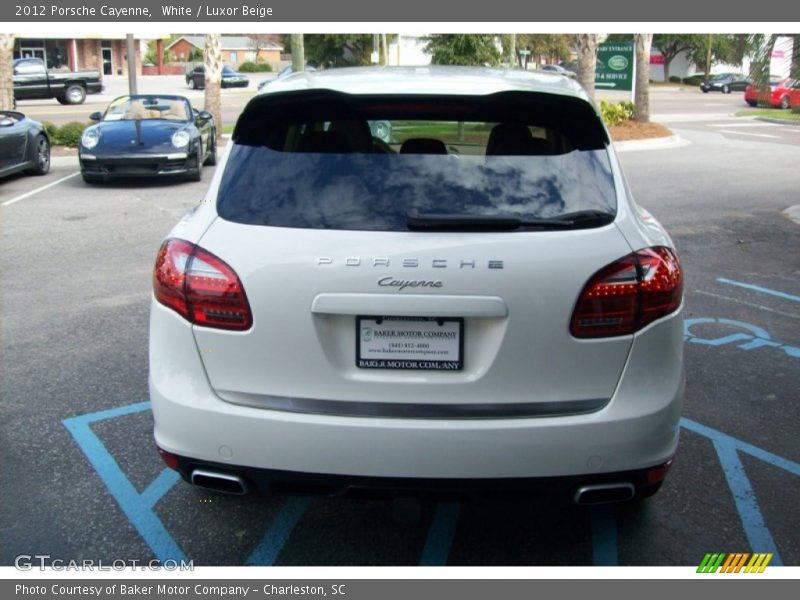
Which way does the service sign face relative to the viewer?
toward the camera

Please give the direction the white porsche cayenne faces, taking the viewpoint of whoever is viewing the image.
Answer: facing away from the viewer

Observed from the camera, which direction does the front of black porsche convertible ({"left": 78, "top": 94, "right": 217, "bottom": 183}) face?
facing the viewer

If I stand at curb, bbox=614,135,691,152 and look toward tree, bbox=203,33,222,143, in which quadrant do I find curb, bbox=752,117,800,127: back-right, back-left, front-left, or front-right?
back-right

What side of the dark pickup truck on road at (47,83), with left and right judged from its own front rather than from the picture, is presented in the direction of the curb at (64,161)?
left

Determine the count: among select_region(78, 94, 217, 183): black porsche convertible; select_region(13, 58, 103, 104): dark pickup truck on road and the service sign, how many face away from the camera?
0

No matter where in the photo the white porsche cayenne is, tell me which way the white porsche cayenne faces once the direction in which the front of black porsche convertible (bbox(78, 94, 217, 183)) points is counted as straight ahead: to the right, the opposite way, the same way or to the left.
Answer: the opposite way

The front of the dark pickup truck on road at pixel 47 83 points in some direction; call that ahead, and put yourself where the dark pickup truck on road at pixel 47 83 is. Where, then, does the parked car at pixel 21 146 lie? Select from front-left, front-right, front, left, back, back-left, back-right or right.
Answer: left

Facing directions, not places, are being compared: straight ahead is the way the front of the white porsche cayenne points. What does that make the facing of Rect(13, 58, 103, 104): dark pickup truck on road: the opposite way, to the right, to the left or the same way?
to the left

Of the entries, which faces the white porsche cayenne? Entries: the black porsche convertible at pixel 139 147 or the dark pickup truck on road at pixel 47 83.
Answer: the black porsche convertible

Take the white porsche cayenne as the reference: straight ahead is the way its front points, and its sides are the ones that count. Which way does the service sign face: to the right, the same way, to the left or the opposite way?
the opposite way

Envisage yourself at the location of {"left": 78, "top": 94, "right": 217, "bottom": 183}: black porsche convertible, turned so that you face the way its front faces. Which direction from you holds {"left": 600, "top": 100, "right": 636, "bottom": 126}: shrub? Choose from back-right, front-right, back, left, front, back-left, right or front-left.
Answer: back-left

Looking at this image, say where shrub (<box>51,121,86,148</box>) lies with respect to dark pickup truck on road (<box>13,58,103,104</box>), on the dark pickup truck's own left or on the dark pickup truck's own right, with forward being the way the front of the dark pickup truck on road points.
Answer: on the dark pickup truck's own left
